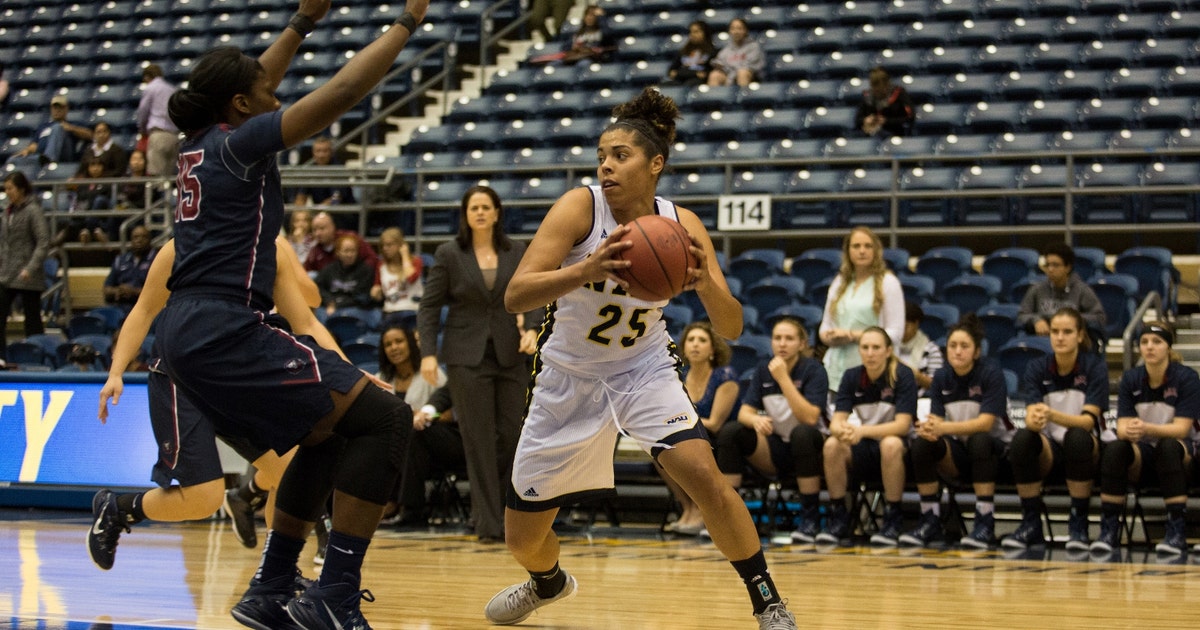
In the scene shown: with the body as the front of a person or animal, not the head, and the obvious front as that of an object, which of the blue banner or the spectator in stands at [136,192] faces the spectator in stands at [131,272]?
the spectator in stands at [136,192]

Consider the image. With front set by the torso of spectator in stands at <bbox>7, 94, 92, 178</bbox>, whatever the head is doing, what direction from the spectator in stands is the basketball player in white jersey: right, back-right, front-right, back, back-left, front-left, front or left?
front-left

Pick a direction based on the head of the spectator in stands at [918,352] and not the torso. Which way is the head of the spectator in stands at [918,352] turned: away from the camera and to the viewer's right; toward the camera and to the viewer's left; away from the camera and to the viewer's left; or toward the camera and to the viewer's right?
toward the camera and to the viewer's left

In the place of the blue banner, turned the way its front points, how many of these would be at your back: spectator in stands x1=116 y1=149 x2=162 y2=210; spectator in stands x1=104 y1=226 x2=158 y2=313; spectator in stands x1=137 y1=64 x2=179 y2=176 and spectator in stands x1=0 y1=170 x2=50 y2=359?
4

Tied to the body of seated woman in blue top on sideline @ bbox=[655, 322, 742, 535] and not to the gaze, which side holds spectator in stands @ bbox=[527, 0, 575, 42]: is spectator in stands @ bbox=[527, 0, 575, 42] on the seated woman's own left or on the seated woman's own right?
on the seated woman's own right

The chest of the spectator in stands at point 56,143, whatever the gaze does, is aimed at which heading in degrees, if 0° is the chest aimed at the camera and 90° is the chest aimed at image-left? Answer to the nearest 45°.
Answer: approximately 45°

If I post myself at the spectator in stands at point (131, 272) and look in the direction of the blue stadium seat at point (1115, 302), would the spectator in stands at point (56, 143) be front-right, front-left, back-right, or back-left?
back-left

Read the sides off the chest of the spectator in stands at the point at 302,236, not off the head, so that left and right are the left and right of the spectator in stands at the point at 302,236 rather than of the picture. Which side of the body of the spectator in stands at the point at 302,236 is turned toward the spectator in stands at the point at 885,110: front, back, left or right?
left

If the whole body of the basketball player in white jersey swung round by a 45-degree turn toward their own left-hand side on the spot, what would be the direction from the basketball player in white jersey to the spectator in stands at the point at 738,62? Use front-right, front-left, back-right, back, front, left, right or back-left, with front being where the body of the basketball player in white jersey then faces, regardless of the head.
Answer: back-left

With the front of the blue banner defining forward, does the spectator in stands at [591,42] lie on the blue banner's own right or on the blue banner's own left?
on the blue banner's own left

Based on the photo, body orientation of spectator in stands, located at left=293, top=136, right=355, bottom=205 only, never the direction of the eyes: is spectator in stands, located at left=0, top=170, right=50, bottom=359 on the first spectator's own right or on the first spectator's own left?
on the first spectator's own right

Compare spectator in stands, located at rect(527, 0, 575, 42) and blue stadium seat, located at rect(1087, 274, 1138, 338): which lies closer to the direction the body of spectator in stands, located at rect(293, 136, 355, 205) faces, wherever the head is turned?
the blue stadium seat
